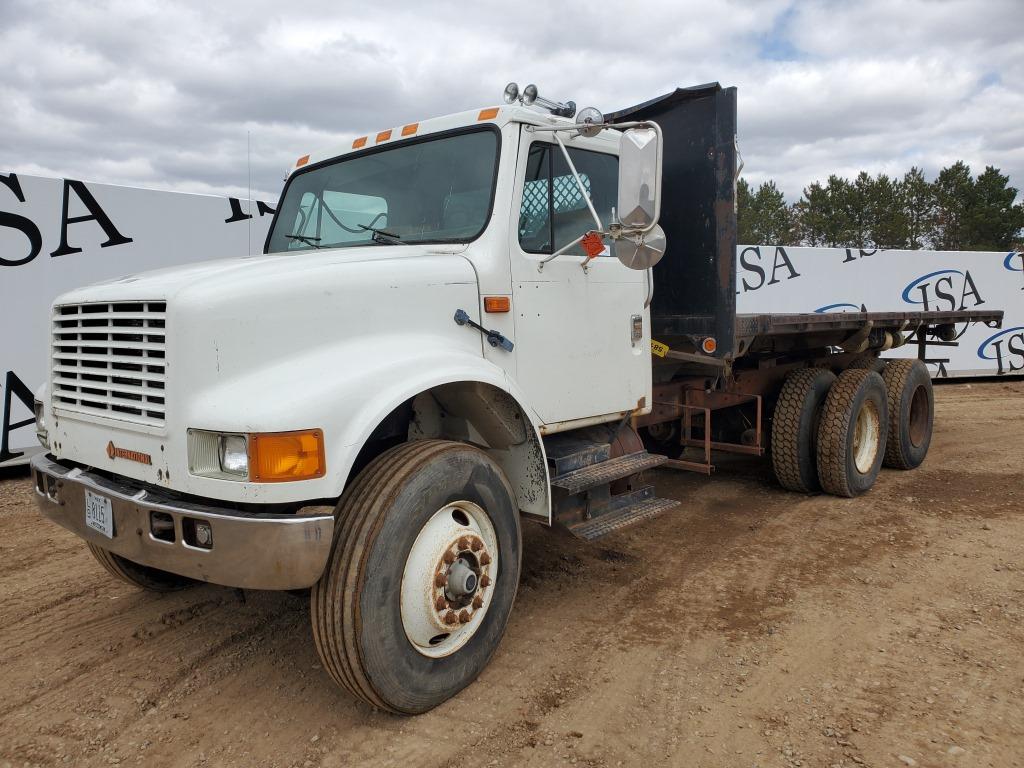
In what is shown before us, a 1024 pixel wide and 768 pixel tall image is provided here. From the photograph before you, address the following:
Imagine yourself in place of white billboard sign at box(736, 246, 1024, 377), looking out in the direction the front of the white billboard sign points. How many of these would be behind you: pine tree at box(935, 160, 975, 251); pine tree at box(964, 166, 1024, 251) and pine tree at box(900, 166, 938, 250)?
3

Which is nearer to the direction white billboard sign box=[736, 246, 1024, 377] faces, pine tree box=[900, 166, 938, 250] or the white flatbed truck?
the white flatbed truck

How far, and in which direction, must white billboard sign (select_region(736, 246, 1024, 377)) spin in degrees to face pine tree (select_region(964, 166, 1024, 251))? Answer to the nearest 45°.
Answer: approximately 180°

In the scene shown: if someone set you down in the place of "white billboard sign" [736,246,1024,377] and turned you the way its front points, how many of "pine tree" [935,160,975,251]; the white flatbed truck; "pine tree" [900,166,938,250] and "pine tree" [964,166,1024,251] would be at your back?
3

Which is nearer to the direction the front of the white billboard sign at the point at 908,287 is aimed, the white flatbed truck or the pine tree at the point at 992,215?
the white flatbed truck

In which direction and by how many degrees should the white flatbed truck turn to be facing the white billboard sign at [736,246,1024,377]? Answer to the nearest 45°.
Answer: approximately 180°

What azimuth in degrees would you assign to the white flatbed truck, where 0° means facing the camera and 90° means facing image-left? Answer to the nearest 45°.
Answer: approximately 45°

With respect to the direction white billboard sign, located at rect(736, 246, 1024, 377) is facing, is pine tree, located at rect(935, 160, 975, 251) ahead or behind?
behind

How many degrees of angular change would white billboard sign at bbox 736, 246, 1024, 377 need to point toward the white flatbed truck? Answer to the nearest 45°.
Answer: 0° — it already faces it

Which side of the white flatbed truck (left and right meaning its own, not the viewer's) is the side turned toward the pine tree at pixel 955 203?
back

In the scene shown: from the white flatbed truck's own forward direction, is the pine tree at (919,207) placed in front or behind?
behind

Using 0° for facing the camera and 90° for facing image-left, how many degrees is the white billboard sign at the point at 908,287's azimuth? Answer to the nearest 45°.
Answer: approximately 0°
